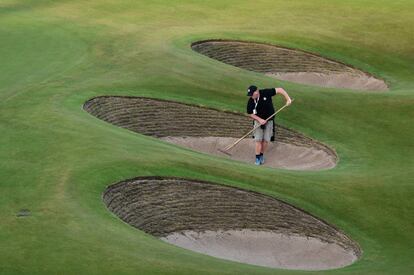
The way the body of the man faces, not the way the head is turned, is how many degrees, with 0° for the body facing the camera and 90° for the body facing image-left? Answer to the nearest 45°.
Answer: approximately 45°
